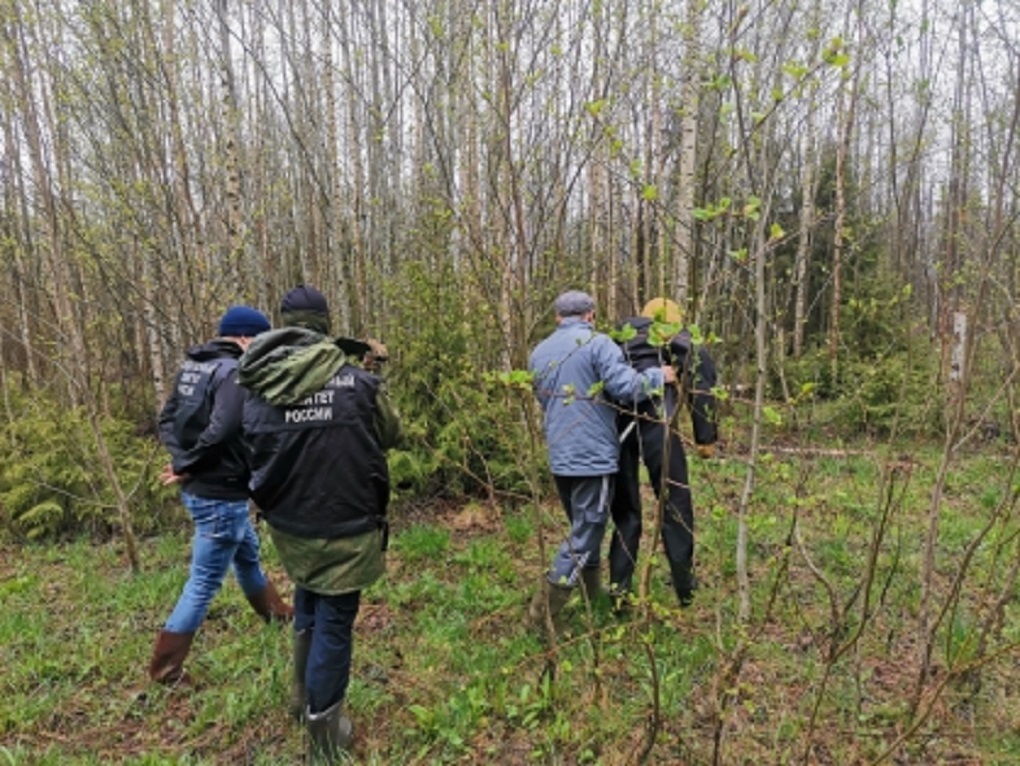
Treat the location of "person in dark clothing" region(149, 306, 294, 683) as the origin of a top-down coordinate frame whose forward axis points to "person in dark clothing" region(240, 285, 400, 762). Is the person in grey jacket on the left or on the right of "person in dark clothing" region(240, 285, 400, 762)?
left

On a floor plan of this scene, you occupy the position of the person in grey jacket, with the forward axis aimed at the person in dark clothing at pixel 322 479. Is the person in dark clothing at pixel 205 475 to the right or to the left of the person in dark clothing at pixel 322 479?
right

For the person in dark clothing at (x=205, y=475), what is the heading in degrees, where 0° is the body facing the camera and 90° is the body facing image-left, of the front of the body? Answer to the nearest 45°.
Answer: approximately 225°

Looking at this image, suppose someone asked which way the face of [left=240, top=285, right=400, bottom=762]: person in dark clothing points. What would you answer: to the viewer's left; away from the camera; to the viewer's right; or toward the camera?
away from the camera

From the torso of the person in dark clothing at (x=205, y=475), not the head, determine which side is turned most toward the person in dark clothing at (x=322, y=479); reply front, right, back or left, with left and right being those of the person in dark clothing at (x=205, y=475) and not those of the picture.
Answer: right

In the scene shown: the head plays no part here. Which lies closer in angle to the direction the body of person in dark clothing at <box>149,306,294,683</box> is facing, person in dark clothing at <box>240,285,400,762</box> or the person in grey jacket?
the person in grey jacket

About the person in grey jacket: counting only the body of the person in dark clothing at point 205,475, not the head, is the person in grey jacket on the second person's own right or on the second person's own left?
on the second person's own right
